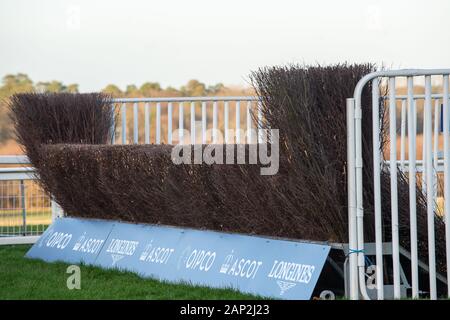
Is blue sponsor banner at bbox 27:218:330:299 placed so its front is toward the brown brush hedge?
no

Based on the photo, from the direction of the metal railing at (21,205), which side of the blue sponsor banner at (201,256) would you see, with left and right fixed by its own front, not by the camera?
right

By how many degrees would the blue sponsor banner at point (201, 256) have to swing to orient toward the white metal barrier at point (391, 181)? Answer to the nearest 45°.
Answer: approximately 90° to its left
